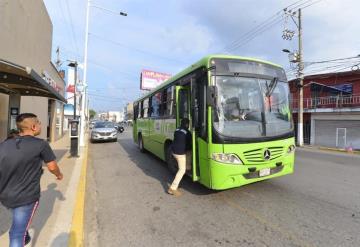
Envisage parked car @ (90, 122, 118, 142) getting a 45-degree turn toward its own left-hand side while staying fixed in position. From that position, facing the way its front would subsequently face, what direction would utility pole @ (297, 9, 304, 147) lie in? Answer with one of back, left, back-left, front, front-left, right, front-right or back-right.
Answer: front-left

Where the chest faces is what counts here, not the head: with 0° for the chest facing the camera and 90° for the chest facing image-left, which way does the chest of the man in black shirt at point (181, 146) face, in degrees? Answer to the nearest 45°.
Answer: approximately 225°

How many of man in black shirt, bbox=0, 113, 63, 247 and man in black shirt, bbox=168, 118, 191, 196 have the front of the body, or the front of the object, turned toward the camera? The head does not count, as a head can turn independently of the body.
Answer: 0

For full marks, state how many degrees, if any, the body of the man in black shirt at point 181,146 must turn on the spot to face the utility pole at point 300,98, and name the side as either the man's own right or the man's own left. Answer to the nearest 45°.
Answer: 0° — they already face it

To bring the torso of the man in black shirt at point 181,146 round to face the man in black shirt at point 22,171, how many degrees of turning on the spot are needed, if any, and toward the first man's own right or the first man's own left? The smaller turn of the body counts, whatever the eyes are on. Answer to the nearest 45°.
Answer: approximately 180°

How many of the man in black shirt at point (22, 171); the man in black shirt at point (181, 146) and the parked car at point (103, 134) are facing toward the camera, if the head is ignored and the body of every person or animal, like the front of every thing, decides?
1

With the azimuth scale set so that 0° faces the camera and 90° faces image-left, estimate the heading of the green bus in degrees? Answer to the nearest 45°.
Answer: approximately 315°

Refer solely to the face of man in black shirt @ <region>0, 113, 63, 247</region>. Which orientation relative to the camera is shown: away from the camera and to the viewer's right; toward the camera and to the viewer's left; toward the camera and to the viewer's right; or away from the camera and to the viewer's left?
away from the camera and to the viewer's right

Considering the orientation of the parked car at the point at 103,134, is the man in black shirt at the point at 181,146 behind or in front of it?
in front

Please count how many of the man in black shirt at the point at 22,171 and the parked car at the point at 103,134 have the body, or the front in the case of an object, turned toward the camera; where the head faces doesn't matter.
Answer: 1

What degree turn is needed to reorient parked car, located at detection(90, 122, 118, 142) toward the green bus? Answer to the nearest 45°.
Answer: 0° — it already faces it

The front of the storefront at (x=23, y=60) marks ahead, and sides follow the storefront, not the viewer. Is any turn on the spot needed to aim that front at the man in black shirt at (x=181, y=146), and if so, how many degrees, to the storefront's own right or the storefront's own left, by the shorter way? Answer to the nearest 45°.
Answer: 0° — it already faces them

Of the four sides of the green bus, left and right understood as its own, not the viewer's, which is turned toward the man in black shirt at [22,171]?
right
